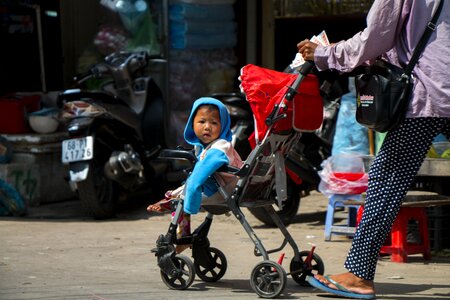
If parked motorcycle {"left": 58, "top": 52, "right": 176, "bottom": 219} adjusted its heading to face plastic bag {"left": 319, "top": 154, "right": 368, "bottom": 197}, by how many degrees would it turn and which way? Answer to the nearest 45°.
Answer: approximately 90° to its right

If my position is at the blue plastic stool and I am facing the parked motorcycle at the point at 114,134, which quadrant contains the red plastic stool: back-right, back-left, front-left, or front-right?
back-left

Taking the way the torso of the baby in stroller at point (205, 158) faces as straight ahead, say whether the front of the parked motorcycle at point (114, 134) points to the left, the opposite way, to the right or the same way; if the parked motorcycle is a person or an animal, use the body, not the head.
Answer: the opposite way

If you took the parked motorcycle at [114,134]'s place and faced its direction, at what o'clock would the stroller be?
The stroller is roughly at 4 o'clock from the parked motorcycle.

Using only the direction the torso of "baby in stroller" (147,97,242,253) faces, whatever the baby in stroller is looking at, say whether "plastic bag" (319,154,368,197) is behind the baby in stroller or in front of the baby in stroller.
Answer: behind

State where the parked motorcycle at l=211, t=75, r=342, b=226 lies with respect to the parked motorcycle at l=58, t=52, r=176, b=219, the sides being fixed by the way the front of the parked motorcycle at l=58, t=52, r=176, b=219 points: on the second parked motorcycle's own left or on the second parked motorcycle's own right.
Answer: on the second parked motorcycle's own right

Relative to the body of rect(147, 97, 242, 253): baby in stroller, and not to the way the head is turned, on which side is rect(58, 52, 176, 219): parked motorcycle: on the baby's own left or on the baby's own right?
on the baby's own right

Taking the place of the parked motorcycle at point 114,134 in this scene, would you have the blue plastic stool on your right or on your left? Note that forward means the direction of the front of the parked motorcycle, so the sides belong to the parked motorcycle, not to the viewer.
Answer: on your right
